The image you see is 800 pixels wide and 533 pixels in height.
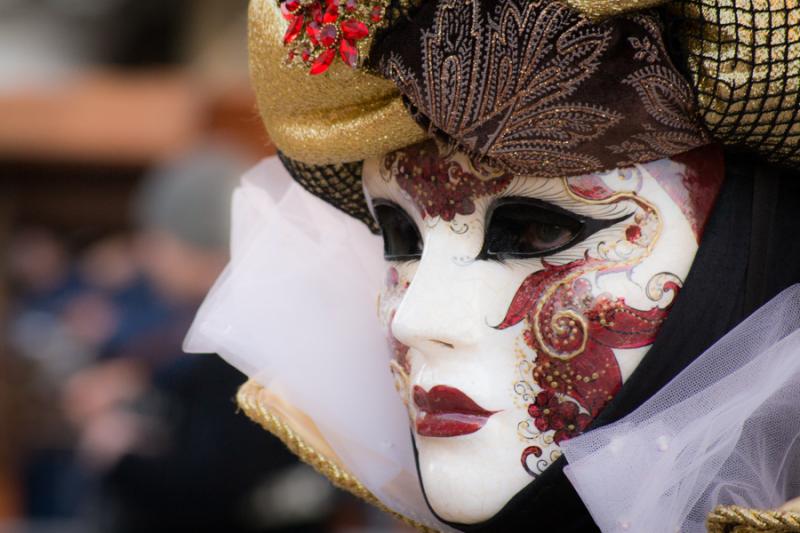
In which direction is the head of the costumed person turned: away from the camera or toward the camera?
toward the camera
